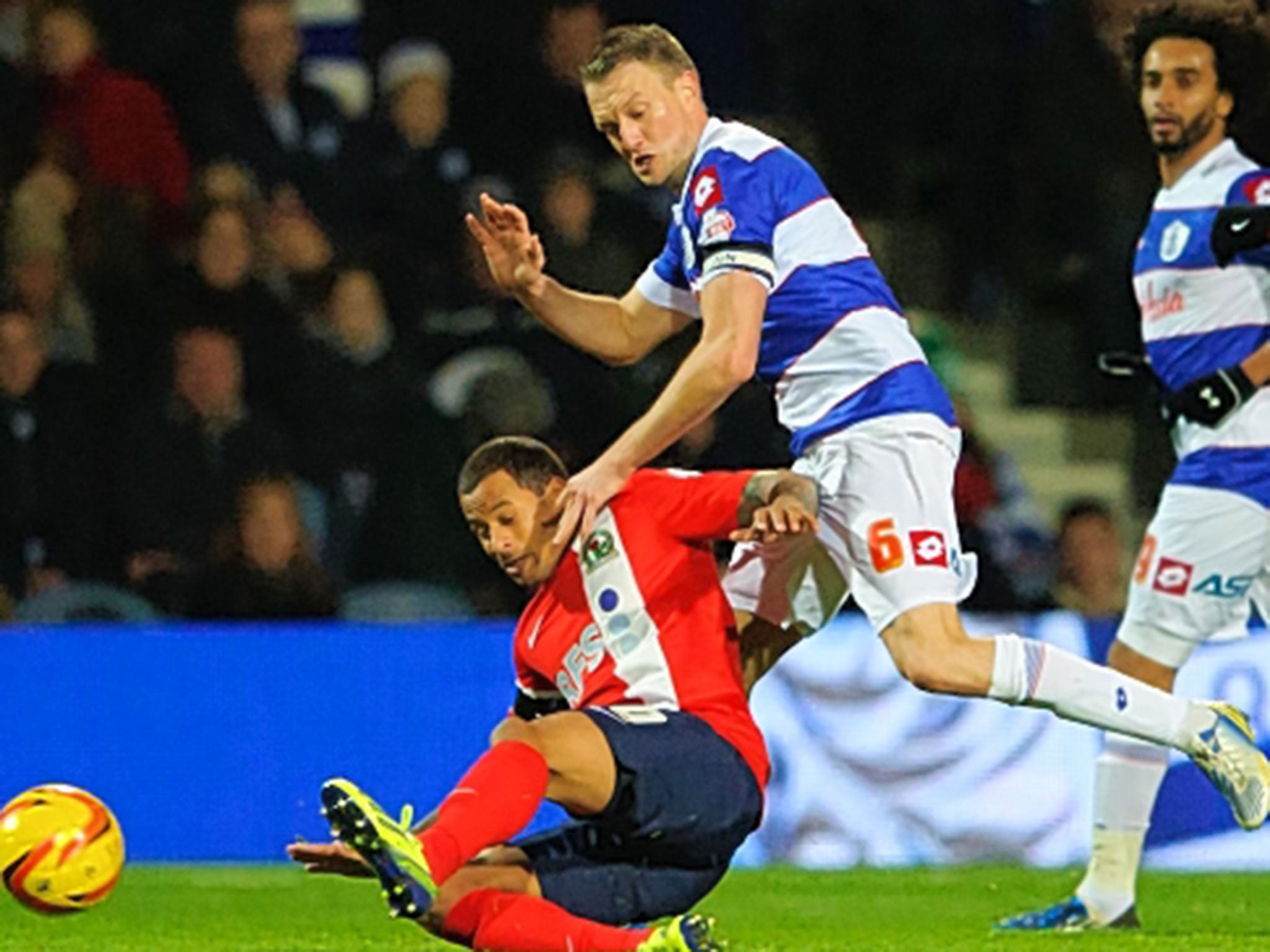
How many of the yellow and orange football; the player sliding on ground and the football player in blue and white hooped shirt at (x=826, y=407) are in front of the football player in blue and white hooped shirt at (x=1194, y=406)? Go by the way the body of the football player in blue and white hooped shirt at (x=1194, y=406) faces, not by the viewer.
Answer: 3

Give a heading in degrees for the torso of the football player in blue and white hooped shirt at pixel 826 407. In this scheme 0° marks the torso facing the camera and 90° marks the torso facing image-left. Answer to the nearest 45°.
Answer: approximately 90°

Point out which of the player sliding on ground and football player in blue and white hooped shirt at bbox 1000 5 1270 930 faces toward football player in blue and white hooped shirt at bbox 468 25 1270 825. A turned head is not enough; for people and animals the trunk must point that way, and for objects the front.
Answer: football player in blue and white hooped shirt at bbox 1000 5 1270 930

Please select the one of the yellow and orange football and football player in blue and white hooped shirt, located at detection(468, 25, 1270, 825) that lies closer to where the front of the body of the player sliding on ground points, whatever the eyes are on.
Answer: the yellow and orange football

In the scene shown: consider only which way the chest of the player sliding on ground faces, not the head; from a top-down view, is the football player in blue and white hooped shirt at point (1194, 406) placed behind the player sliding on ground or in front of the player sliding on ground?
behind

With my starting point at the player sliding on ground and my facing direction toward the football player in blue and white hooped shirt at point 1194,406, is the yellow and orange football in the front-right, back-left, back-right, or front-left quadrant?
back-left

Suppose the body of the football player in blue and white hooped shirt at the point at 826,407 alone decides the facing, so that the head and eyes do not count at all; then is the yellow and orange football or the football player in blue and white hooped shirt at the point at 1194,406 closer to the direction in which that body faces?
the yellow and orange football

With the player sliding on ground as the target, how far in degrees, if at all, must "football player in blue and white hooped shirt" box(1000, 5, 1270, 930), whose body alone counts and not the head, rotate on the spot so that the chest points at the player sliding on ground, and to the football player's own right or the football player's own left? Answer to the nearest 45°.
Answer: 0° — they already face them

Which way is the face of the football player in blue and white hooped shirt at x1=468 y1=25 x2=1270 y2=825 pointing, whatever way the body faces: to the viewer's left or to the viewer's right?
to the viewer's left

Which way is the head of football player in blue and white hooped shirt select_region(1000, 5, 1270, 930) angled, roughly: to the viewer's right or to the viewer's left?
to the viewer's left
